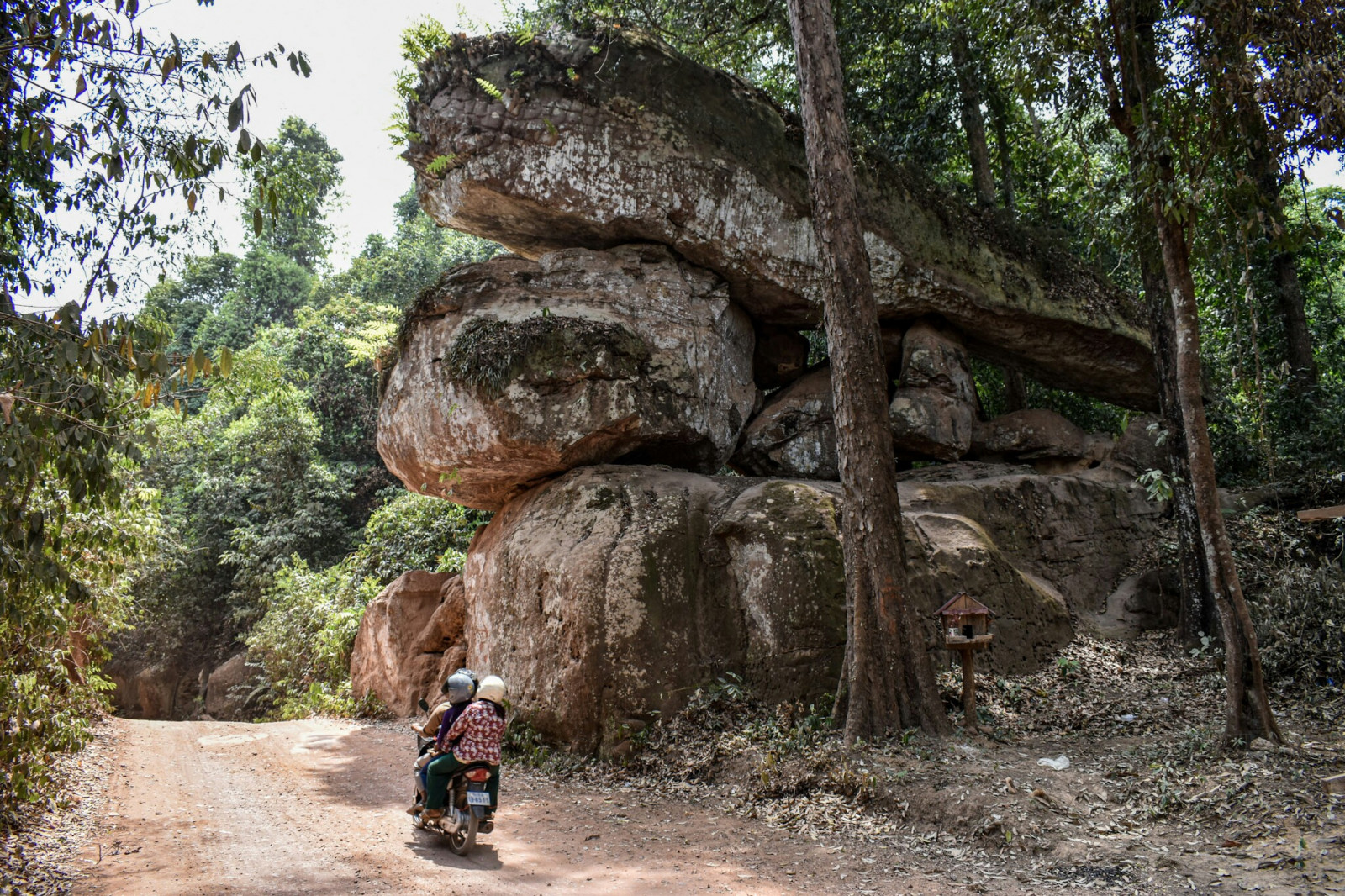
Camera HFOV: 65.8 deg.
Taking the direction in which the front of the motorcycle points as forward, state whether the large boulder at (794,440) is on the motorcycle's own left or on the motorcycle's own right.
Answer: on the motorcycle's own right

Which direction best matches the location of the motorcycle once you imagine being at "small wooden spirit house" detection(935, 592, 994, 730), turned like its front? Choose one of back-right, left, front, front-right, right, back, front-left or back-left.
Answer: front-right

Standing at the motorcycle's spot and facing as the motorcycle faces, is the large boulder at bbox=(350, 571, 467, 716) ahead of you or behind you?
ahead

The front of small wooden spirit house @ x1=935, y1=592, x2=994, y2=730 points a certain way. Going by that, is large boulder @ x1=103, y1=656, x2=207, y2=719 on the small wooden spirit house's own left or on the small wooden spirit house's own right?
on the small wooden spirit house's own right

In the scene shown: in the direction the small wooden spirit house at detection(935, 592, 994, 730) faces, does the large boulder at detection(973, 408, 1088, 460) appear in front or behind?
behind

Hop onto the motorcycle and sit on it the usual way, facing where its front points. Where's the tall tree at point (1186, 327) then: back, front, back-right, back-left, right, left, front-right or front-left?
back-right

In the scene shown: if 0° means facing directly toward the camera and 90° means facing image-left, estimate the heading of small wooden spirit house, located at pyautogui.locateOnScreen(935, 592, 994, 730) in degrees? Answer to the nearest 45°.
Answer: approximately 0°

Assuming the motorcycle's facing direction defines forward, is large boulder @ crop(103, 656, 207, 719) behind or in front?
in front

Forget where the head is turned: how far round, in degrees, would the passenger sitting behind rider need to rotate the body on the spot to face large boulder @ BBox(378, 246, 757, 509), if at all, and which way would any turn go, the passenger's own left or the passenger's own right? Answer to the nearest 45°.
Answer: approximately 45° to the passenger's own right

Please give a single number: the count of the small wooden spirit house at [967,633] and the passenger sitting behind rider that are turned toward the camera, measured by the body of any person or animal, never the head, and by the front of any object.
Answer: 1

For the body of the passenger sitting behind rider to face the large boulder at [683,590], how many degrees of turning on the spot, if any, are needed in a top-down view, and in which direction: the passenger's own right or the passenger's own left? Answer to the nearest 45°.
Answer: approximately 90° to the passenger's own right
